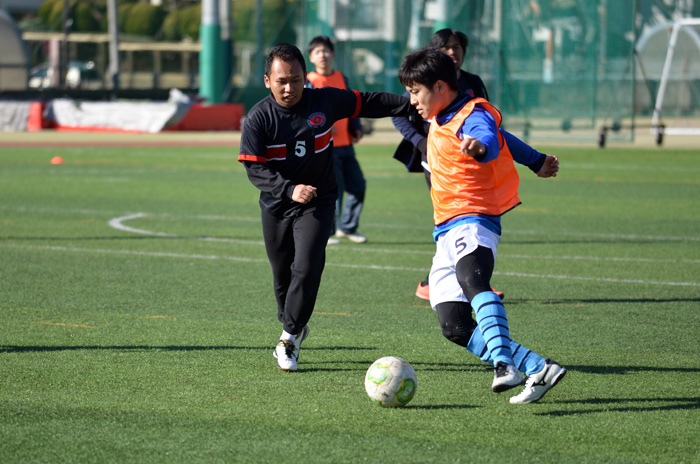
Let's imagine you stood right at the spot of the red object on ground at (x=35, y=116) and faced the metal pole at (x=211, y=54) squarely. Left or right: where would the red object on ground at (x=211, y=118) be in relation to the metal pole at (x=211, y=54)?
right

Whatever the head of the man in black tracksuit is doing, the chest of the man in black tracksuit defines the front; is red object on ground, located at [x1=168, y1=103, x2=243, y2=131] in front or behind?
behind

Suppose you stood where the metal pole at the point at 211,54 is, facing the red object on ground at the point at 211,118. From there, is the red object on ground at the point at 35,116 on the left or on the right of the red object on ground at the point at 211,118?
right

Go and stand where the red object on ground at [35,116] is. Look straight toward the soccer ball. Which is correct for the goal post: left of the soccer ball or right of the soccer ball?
left

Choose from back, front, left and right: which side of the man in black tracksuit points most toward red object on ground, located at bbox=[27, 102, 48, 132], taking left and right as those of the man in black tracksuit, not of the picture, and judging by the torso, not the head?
back

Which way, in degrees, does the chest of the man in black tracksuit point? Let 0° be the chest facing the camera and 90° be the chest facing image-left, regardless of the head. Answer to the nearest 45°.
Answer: approximately 0°

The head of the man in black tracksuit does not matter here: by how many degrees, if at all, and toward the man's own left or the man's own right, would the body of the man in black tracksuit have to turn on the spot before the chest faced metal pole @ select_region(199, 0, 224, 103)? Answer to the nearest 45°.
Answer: approximately 180°
